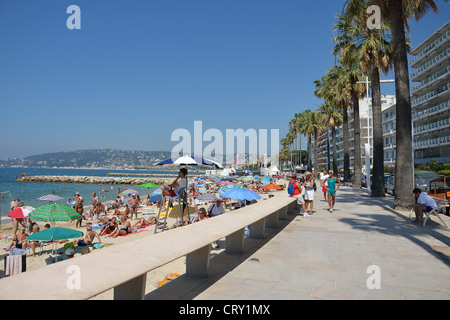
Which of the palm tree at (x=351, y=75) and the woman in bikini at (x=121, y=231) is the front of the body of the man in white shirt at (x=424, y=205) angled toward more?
the woman in bikini

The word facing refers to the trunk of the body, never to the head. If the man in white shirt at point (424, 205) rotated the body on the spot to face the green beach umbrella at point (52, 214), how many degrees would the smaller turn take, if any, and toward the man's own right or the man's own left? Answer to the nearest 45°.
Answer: approximately 45° to the man's own left

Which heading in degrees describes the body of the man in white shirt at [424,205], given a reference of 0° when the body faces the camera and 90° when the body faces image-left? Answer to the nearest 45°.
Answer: approximately 90°

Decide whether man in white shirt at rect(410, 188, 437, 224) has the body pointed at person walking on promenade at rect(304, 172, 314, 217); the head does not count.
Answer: yes

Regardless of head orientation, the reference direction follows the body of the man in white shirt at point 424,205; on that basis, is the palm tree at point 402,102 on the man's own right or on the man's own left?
on the man's own right

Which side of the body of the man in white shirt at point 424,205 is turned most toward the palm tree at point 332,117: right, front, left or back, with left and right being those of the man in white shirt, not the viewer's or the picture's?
right

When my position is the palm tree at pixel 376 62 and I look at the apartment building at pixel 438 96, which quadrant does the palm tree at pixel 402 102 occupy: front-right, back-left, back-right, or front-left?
back-right

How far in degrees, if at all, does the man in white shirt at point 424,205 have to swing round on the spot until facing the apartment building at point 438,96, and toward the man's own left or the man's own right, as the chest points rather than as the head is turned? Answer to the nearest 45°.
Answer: approximately 90° to the man's own right

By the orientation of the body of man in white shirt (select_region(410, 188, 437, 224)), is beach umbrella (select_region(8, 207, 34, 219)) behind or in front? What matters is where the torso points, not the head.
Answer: in front
